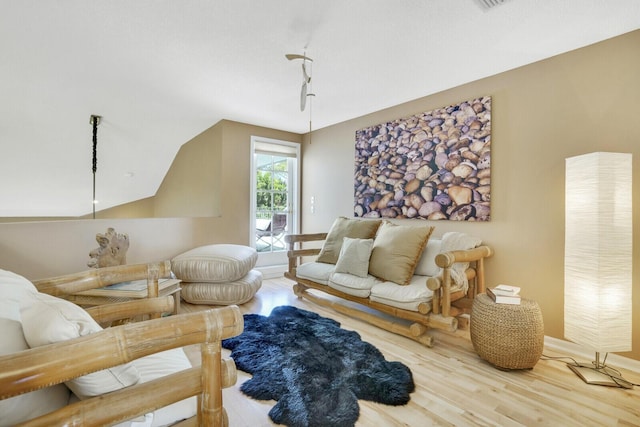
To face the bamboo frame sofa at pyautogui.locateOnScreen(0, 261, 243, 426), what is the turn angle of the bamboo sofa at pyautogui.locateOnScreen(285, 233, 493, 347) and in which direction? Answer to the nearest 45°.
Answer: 0° — it already faces it

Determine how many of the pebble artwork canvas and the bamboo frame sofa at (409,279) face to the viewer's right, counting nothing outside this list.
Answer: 0

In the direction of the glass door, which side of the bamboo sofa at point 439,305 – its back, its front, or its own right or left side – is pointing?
right

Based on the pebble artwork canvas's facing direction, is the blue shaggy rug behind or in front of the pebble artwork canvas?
in front

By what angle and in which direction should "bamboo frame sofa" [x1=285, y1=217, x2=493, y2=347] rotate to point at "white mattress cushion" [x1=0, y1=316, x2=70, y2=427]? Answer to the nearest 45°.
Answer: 0° — it already faces it

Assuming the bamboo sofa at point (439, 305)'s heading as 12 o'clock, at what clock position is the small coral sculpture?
The small coral sculpture is roughly at 1 o'clock from the bamboo sofa.

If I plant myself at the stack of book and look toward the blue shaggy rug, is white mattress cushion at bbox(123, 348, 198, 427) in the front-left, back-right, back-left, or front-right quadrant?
front-left

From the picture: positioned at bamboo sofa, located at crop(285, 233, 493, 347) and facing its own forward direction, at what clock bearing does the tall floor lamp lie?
The tall floor lamp is roughly at 8 o'clock from the bamboo sofa.

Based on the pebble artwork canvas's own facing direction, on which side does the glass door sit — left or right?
on its right

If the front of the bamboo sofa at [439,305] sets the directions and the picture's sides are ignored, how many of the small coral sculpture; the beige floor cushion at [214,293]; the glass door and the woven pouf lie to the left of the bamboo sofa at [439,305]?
1

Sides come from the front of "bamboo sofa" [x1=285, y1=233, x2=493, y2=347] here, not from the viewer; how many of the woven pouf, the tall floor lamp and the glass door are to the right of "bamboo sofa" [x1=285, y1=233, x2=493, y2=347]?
1

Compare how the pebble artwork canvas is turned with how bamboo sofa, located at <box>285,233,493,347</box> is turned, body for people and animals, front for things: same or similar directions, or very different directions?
same or similar directions

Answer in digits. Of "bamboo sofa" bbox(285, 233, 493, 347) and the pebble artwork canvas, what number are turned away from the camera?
0

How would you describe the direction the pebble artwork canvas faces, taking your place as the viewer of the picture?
facing the viewer and to the left of the viewer

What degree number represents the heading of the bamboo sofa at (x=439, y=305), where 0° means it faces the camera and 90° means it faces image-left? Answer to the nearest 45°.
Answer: approximately 45°
